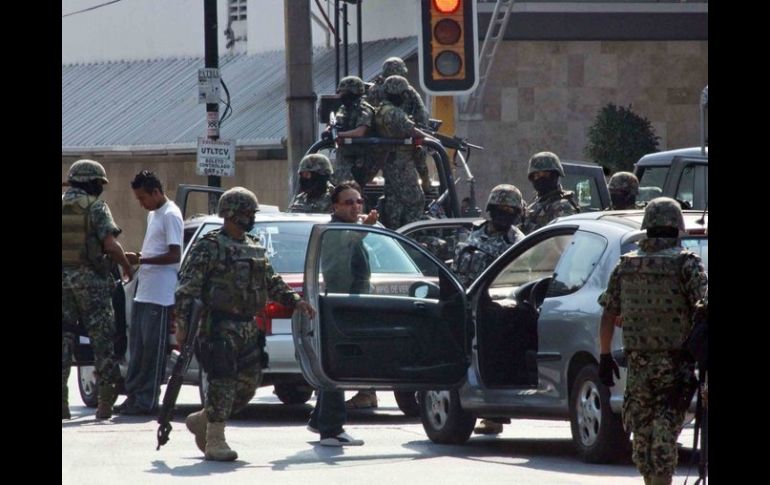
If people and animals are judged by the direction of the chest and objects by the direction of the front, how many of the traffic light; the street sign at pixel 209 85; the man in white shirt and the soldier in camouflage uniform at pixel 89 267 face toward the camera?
2

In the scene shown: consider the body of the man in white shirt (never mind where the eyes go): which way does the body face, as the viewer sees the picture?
to the viewer's left

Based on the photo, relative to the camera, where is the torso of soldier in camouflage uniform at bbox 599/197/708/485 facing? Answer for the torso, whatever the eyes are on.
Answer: away from the camera

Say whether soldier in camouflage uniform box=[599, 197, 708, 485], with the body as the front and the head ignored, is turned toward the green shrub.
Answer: yes

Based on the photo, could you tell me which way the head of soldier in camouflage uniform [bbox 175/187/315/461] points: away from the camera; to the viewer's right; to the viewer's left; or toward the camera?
to the viewer's right

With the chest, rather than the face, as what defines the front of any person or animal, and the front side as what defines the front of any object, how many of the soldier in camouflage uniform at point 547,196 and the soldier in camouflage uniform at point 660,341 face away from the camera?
1

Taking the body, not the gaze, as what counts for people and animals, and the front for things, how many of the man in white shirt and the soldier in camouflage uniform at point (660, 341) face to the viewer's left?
1

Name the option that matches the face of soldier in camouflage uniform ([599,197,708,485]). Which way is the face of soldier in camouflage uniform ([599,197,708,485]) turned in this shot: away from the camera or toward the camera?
away from the camera

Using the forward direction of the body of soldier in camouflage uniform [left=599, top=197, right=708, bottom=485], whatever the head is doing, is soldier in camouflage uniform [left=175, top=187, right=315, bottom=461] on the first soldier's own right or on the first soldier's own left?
on the first soldier's own left
